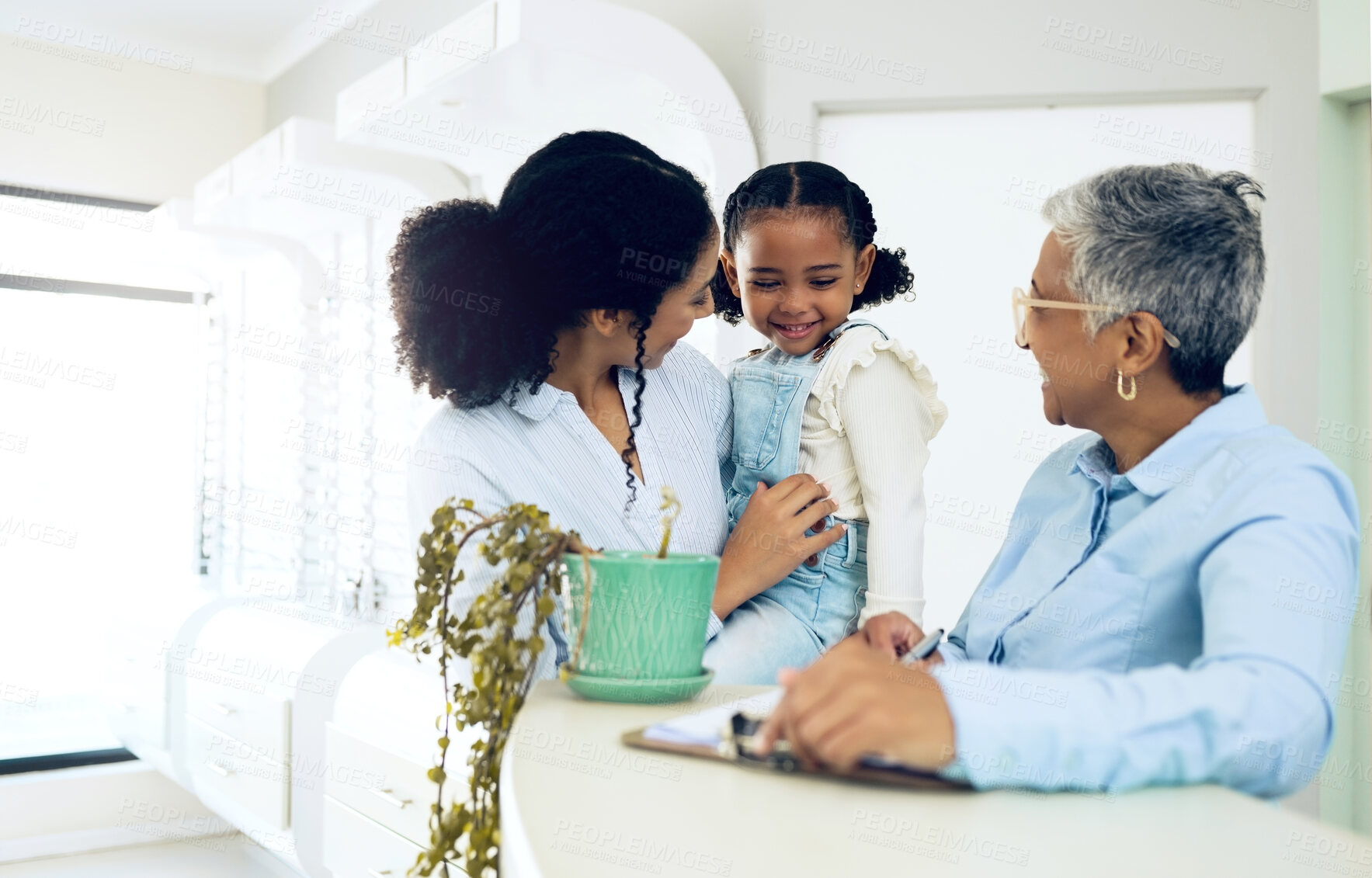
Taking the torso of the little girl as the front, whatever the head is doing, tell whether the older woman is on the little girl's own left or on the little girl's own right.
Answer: on the little girl's own left

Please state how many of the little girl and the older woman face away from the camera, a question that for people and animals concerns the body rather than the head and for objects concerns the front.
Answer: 0

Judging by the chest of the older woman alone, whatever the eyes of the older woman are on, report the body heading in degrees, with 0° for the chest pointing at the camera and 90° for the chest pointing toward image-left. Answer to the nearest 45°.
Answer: approximately 45°

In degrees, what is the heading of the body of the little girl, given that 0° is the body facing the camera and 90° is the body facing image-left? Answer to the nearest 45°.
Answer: approximately 45°
